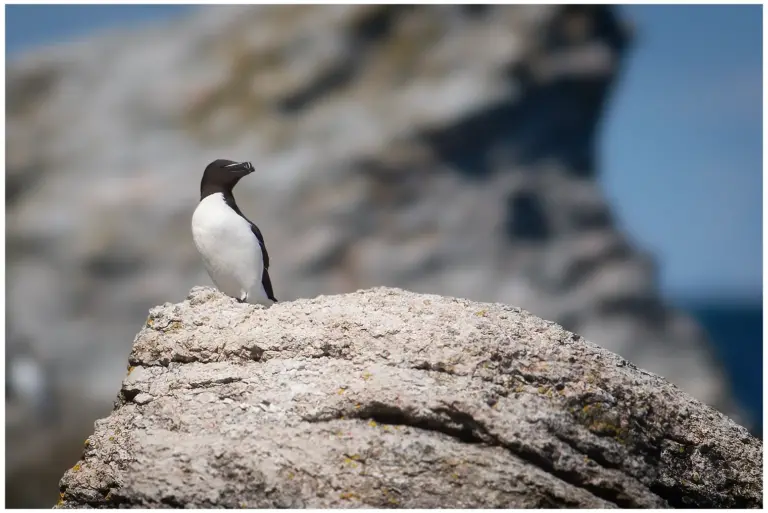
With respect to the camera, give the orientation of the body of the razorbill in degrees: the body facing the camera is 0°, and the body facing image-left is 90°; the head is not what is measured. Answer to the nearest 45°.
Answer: approximately 45°
